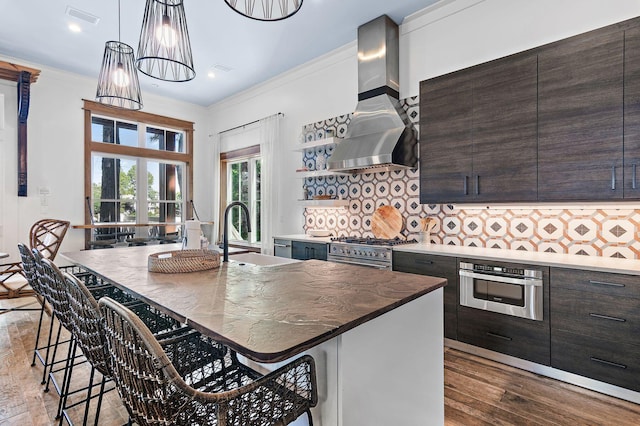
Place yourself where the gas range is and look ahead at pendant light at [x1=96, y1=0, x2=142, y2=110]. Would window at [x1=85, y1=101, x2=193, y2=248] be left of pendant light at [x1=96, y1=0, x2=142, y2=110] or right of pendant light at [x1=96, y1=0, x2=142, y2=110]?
right

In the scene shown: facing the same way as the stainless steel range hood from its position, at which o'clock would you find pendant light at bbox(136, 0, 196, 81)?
The pendant light is roughly at 12 o'clock from the stainless steel range hood.

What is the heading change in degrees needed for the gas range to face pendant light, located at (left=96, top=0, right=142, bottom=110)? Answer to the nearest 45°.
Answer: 0° — it already faces it

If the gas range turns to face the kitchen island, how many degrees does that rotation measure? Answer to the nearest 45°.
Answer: approximately 45° to its left

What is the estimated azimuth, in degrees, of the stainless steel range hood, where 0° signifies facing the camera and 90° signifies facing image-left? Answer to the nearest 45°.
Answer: approximately 45°

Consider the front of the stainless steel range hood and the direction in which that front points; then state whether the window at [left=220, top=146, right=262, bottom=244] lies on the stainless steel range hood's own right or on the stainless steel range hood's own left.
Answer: on the stainless steel range hood's own right

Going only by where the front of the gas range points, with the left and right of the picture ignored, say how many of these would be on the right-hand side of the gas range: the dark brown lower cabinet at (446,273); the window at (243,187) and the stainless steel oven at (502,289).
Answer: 1

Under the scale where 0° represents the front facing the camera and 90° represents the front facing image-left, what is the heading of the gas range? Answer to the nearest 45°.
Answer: approximately 45°

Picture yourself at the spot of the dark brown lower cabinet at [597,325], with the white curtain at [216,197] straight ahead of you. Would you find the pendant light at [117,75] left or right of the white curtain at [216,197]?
left

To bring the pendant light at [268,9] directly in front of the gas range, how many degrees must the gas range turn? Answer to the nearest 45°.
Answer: approximately 45° to its left
